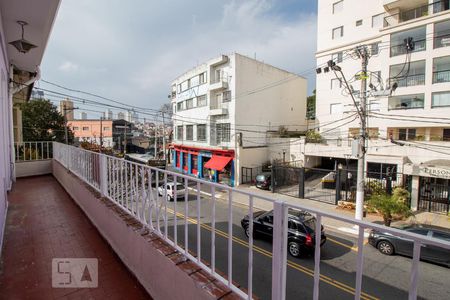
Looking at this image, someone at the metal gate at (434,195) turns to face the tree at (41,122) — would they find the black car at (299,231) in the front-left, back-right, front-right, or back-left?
front-left

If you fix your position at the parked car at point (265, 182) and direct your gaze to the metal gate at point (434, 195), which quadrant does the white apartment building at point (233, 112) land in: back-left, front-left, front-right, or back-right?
back-left

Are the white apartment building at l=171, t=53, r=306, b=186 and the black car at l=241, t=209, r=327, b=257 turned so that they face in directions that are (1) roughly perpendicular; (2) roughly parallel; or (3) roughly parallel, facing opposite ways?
roughly perpendicular

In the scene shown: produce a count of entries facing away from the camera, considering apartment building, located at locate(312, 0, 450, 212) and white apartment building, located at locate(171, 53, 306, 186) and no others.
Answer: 0

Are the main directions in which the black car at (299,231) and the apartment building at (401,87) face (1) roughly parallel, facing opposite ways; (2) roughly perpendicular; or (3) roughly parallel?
roughly perpendicular

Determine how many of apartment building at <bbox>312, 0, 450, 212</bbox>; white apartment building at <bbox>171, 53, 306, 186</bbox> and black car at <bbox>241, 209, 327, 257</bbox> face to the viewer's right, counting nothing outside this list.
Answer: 0

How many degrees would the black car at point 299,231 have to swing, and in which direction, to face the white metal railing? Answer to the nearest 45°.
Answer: approximately 135° to its left

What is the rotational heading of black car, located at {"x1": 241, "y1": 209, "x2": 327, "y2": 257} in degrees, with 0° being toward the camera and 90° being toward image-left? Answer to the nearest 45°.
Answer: approximately 135°

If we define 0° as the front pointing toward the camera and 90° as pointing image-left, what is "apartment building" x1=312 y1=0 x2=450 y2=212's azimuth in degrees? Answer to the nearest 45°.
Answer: approximately 45°

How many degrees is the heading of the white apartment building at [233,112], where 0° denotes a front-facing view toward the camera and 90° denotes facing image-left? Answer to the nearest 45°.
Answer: approximately 45°

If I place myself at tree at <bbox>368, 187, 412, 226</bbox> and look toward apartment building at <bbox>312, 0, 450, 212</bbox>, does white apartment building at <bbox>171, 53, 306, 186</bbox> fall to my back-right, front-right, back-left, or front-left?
front-left

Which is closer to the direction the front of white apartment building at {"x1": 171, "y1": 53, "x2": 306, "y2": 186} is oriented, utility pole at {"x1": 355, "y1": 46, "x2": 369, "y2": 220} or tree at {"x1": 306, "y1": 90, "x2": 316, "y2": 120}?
the utility pole

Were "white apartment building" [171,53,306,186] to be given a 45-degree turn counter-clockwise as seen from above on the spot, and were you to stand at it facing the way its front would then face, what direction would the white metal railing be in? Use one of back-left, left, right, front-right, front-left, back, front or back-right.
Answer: front

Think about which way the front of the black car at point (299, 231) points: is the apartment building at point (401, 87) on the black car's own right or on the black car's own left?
on the black car's own right

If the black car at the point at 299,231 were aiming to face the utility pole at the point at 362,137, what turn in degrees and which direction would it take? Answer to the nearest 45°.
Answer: approximately 90° to its right

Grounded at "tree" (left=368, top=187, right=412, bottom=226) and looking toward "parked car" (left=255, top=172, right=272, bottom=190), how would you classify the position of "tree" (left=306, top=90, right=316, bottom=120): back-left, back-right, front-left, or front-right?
front-right

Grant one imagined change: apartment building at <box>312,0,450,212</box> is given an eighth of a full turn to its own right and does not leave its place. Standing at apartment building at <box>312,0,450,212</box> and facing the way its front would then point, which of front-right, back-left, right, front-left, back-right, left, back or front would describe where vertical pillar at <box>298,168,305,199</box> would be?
front-left
